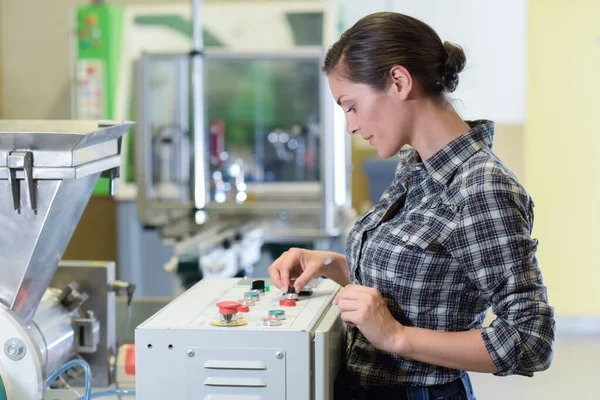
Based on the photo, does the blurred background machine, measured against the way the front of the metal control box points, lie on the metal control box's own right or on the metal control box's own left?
on the metal control box's own left

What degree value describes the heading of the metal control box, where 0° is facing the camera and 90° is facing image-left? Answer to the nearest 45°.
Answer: approximately 270°

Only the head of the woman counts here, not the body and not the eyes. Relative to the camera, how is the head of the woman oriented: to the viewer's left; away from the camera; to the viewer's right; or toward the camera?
to the viewer's left
